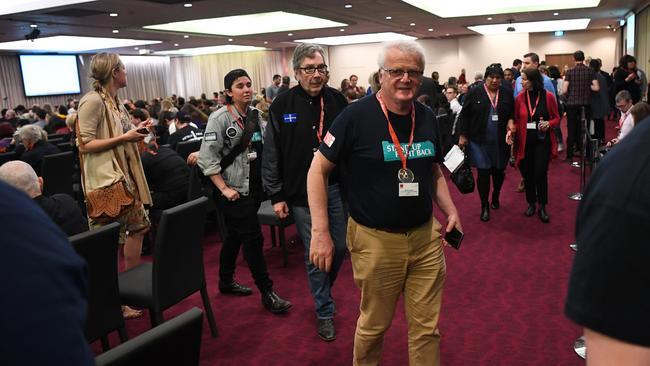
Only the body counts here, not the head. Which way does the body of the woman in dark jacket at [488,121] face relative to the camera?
toward the camera

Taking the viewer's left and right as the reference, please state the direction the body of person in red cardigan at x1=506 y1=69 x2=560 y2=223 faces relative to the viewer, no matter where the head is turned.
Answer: facing the viewer

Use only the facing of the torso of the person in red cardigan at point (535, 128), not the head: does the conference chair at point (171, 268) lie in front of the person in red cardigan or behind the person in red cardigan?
in front

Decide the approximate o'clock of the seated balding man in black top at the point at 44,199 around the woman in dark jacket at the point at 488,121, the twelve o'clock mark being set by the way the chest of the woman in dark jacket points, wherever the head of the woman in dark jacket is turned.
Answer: The seated balding man in black top is roughly at 1 o'clock from the woman in dark jacket.

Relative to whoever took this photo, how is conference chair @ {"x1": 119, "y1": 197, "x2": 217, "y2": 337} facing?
facing away from the viewer and to the left of the viewer

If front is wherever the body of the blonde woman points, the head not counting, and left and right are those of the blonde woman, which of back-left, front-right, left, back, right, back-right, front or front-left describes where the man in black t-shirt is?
front-right

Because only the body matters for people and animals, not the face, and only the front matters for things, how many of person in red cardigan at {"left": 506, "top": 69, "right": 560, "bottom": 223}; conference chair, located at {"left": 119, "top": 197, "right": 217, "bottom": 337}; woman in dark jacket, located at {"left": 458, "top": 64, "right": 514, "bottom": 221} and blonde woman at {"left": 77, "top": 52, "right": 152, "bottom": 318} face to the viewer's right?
1
